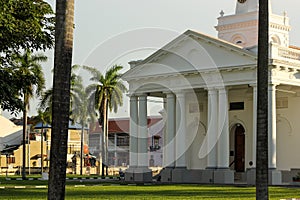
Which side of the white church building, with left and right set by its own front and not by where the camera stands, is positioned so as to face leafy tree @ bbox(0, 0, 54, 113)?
front

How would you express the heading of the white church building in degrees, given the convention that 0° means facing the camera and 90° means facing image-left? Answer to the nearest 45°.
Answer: approximately 45°
